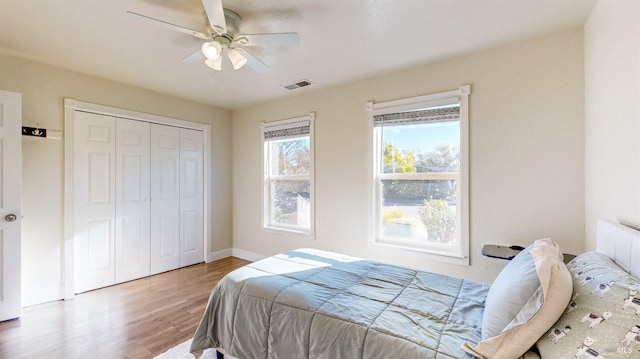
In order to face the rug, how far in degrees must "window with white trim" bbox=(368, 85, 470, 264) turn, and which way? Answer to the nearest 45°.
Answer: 0° — it already faces it

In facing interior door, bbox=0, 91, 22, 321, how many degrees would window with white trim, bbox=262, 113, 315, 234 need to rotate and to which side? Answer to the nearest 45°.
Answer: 0° — it already faces it

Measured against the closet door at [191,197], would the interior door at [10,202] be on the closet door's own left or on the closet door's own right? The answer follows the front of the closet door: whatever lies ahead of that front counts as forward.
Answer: on the closet door's own right

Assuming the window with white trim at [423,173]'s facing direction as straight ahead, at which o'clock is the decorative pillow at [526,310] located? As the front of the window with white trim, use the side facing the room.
The decorative pillow is roughly at 10 o'clock from the window with white trim.

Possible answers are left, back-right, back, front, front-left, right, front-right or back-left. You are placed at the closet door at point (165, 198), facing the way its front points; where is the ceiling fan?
front-right

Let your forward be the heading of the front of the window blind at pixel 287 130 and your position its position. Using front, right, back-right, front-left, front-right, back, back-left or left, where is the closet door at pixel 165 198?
front-right

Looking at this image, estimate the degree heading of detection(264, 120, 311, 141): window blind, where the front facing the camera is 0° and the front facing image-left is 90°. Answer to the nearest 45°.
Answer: approximately 45°

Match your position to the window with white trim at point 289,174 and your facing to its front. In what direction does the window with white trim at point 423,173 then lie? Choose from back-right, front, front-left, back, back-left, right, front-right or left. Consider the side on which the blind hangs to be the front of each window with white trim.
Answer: left

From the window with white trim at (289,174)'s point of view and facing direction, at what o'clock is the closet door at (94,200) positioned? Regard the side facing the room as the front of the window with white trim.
The closet door is roughly at 1 o'clock from the window with white trim.

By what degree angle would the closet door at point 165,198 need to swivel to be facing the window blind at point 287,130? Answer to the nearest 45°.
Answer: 0° — it already faces it

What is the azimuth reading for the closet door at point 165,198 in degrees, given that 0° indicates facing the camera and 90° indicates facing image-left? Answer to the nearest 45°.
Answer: approximately 315°

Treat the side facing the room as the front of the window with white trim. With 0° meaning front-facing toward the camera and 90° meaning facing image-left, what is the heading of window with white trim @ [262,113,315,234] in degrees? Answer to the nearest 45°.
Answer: approximately 45°

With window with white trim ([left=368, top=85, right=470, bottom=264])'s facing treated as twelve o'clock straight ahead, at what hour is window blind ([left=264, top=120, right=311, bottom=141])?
The window blind is roughly at 2 o'clock from the window with white trim.

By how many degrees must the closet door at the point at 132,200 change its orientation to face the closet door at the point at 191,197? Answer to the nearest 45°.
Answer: approximately 45° to its left

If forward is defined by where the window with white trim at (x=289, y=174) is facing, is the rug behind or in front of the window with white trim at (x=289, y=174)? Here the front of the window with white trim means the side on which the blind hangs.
in front

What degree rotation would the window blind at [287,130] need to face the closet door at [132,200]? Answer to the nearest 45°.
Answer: approximately 45° to its right
